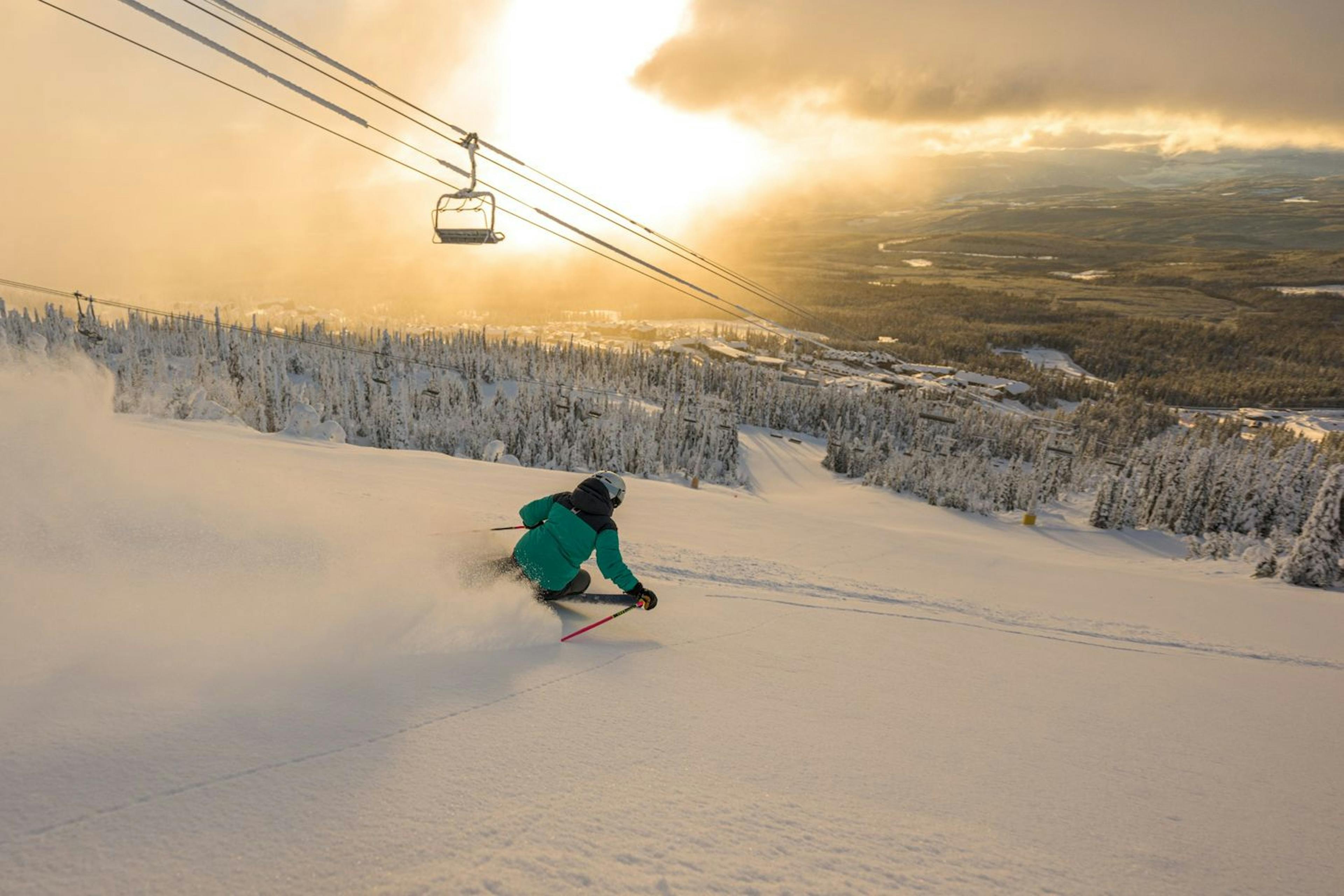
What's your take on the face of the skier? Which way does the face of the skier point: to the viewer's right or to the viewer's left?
to the viewer's right

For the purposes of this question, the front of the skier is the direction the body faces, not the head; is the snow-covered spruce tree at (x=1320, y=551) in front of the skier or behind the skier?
in front

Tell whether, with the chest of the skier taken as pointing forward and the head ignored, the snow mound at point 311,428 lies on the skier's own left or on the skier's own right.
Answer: on the skier's own left

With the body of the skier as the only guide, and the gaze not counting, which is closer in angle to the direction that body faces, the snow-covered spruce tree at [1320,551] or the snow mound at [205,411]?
the snow-covered spruce tree

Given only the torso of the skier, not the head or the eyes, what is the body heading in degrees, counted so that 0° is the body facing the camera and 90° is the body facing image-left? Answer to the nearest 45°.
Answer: approximately 225°

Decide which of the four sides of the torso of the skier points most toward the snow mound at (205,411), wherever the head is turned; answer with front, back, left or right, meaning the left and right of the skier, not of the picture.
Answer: left

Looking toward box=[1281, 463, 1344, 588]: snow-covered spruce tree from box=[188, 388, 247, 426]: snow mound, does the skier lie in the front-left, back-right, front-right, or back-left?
front-right
